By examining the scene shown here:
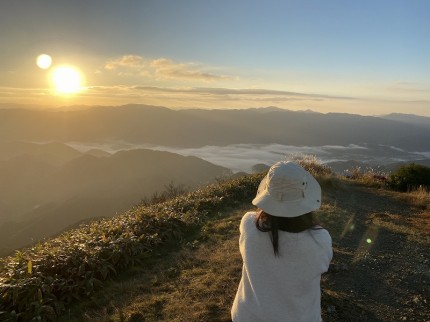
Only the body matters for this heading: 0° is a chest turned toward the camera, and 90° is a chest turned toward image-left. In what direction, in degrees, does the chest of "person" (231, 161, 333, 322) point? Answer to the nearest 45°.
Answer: approximately 180°

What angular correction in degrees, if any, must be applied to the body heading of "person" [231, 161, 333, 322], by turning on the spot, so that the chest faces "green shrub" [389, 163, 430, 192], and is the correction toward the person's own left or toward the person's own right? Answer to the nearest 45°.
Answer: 0° — they already face it

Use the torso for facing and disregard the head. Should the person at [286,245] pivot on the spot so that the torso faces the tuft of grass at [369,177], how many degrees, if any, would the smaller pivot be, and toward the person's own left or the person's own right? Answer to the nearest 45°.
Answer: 0° — they already face it

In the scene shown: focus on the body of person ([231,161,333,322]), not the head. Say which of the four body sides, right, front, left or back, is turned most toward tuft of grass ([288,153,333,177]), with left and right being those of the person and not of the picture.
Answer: front
